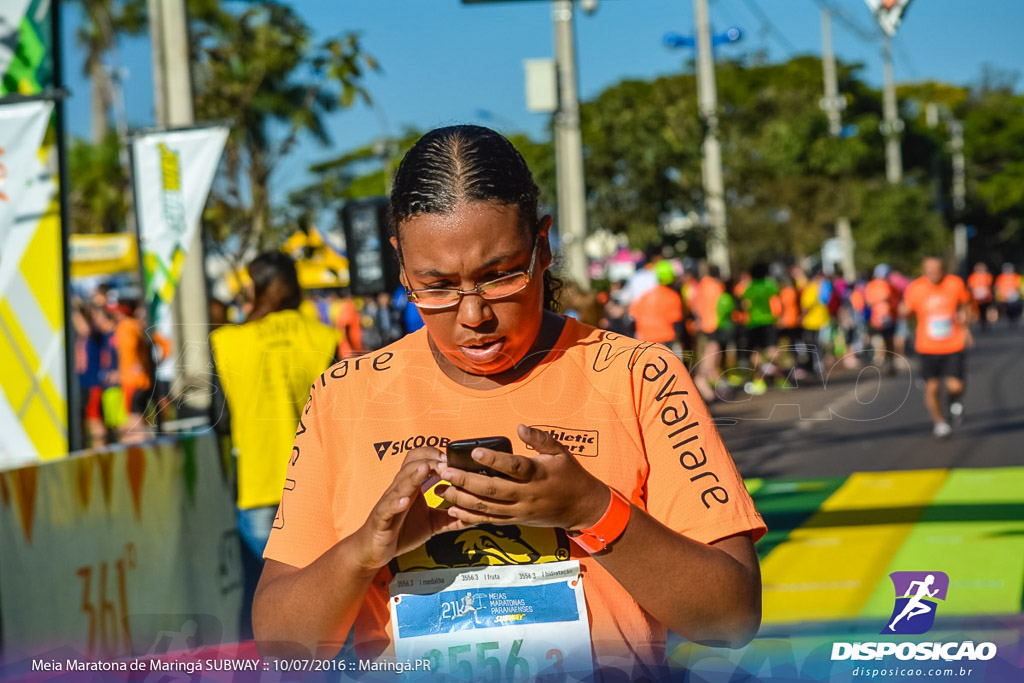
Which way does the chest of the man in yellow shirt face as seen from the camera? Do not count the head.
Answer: away from the camera

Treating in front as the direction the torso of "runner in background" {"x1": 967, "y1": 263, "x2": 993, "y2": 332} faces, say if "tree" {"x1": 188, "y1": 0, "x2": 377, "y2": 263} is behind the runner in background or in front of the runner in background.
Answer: in front

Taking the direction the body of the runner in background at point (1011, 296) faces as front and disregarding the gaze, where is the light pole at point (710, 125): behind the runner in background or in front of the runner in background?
in front

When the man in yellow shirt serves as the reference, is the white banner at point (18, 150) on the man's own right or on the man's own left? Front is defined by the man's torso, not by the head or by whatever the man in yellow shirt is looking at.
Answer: on the man's own left
